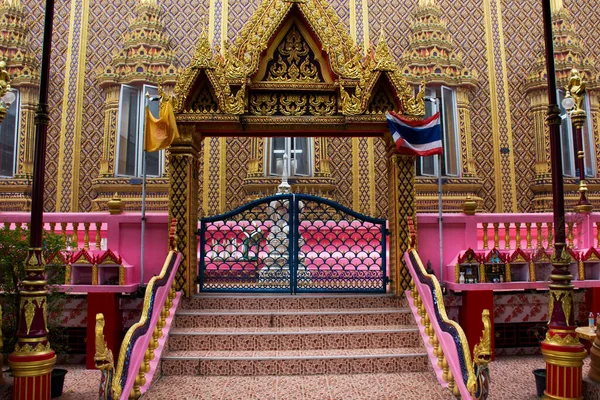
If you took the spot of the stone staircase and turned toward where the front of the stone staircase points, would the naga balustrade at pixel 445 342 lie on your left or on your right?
on your left

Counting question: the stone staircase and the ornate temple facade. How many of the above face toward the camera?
2

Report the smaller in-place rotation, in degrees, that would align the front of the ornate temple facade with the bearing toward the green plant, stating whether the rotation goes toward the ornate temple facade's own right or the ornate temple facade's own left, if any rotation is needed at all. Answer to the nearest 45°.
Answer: approximately 45° to the ornate temple facade's own right

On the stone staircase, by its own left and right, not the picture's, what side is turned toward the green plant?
right

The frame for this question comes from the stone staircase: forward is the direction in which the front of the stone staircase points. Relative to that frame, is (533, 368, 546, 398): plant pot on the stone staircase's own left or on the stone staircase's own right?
on the stone staircase's own left

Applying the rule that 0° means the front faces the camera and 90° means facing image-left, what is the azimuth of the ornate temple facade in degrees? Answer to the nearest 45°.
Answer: approximately 0°

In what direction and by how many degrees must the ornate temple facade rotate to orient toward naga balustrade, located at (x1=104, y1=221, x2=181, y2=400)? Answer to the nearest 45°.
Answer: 0° — it already faces it

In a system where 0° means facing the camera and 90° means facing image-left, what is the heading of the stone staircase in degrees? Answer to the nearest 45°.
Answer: approximately 0°

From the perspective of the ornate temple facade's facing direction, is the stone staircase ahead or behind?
ahead

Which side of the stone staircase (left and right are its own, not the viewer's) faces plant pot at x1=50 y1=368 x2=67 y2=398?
right
